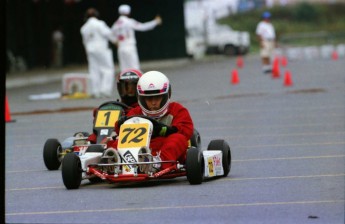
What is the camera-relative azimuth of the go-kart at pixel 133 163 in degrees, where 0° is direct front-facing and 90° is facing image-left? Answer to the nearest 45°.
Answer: approximately 0°

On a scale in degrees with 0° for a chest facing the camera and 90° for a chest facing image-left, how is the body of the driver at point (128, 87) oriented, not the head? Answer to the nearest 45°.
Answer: approximately 45°

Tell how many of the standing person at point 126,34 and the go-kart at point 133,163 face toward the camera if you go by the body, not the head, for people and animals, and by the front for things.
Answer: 1

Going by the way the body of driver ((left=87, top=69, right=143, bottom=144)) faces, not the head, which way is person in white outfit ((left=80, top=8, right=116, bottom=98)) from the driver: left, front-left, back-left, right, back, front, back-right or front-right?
back-right

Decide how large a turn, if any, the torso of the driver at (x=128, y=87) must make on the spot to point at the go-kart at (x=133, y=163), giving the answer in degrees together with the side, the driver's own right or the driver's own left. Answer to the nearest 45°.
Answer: approximately 45° to the driver's own left
